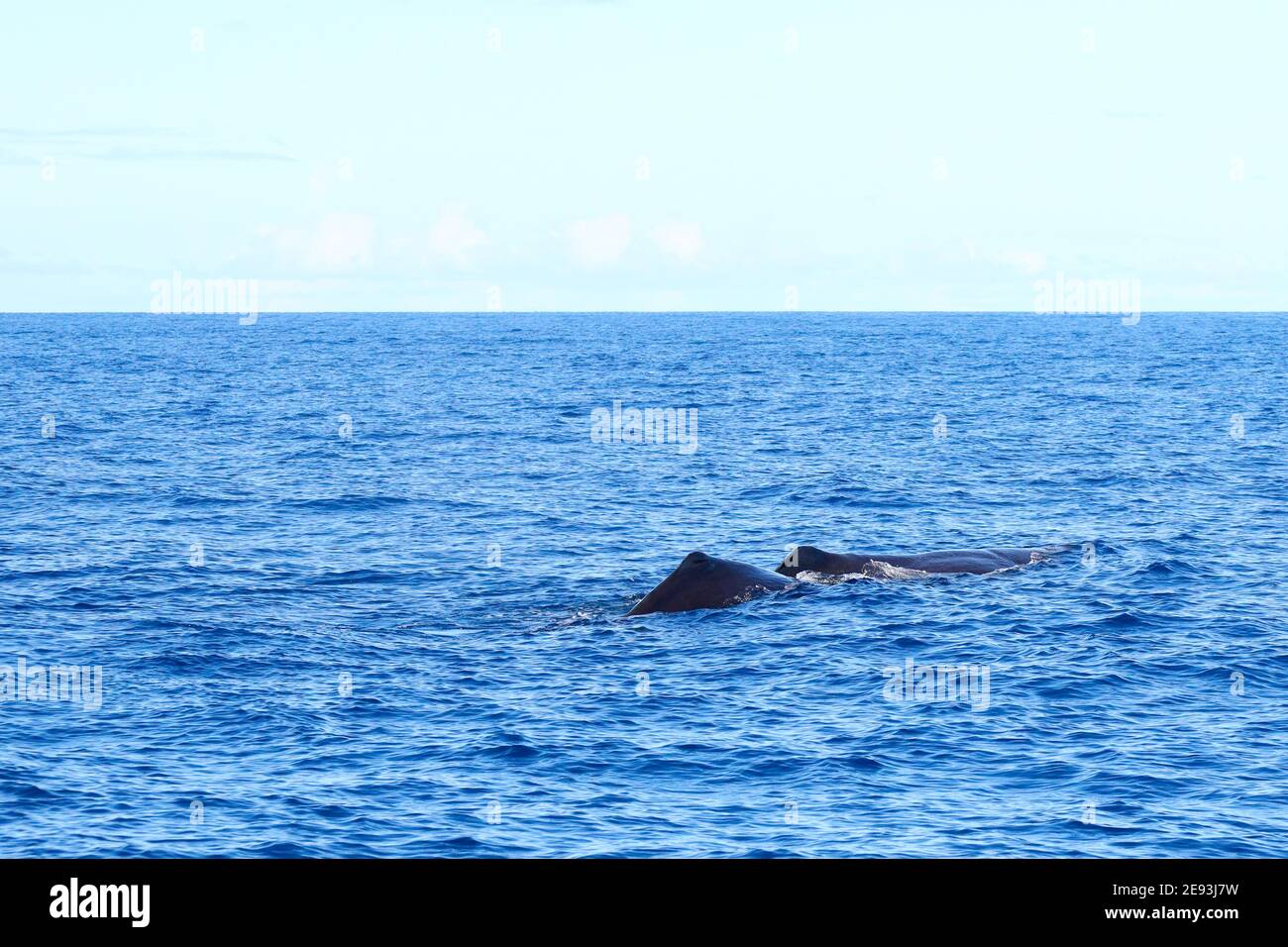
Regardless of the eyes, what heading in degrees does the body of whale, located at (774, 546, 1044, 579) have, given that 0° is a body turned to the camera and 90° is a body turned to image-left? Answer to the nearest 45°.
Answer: approximately 270°
